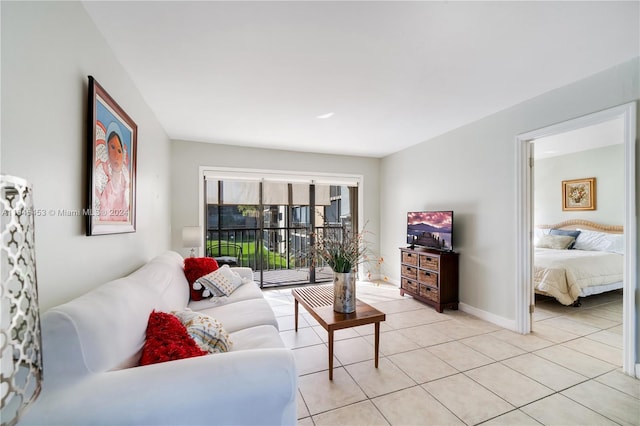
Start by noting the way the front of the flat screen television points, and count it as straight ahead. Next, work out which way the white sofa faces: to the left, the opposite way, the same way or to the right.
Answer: the opposite way

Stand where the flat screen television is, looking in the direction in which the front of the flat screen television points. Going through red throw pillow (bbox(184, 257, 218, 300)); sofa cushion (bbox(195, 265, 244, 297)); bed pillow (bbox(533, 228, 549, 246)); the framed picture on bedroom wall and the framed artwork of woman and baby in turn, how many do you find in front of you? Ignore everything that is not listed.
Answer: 3

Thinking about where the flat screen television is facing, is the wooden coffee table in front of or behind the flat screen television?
in front

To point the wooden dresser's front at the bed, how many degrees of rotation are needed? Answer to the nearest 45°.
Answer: approximately 180°

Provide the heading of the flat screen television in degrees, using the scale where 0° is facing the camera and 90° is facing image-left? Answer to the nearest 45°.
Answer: approximately 45°

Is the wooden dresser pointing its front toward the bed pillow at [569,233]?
no

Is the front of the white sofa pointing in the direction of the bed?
yes

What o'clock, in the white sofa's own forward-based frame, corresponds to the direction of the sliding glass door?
The sliding glass door is roughly at 10 o'clock from the white sofa.

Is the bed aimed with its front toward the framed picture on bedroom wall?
no

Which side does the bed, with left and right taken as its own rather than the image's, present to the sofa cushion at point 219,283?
front

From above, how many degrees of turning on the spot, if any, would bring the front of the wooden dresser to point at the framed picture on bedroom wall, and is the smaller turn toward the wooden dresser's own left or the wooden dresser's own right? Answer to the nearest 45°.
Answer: approximately 180°

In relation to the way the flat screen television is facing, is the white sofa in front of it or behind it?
in front

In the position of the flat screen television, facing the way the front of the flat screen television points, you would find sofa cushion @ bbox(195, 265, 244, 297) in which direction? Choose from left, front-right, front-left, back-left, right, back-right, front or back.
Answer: front

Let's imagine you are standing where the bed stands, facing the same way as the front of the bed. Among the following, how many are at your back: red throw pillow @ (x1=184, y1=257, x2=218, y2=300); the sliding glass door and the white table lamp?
0

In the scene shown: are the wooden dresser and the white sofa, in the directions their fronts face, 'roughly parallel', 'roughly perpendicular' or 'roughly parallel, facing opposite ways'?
roughly parallel, facing opposite ways

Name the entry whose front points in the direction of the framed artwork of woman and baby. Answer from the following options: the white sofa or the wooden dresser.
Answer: the wooden dresser

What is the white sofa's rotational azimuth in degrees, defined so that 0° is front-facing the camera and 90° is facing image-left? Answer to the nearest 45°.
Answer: approximately 270°

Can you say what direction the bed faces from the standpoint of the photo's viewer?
facing the viewer and to the left of the viewer
